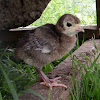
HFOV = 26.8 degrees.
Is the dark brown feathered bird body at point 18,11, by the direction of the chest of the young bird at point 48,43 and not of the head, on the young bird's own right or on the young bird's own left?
on the young bird's own left

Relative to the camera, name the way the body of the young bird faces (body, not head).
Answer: to the viewer's right
